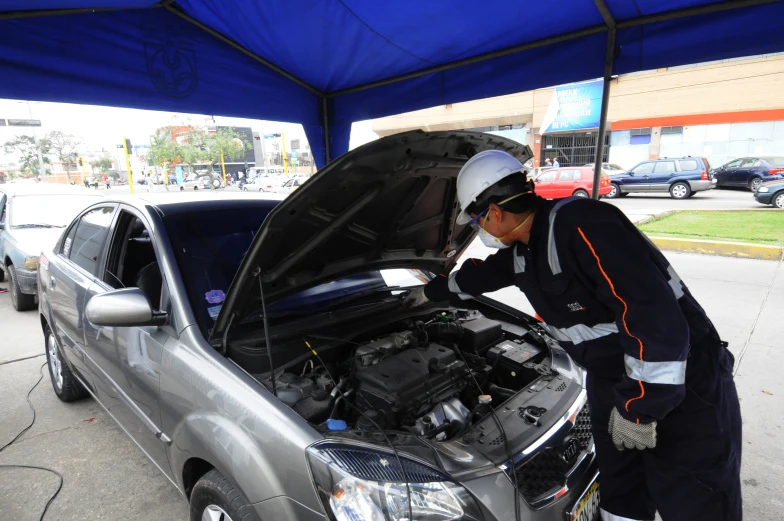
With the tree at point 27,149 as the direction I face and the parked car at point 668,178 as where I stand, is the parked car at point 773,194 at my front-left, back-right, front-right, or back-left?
back-left

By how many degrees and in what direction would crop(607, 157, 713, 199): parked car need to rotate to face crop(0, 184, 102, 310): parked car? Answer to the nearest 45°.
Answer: approximately 45° to its left

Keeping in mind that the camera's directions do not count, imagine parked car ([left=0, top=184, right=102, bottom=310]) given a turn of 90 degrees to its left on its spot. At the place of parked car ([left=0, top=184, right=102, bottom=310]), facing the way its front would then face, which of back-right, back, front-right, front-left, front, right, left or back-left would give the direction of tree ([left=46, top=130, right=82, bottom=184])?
front-left

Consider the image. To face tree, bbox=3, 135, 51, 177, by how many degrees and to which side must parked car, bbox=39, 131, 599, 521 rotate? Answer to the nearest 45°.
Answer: approximately 180°

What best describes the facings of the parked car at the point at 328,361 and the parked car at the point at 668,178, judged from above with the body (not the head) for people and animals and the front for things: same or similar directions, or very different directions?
very different directions

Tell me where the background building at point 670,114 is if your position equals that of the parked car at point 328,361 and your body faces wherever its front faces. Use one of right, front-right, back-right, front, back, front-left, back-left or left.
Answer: left

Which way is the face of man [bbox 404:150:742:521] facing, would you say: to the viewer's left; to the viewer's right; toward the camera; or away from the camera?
to the viewer's left

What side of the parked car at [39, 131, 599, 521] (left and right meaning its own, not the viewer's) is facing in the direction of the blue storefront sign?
left

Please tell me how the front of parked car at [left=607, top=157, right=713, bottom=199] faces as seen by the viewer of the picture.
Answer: facing to the left of the viewer

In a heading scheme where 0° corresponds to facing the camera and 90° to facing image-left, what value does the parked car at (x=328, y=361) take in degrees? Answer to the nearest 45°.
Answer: approximately 315°

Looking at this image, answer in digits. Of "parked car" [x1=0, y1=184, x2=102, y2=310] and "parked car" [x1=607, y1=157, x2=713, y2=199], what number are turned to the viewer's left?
1

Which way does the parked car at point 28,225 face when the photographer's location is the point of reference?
facing the viewer and to the right of the viewer

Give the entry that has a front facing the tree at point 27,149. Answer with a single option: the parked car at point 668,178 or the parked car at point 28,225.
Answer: the parked car at point 668,178
